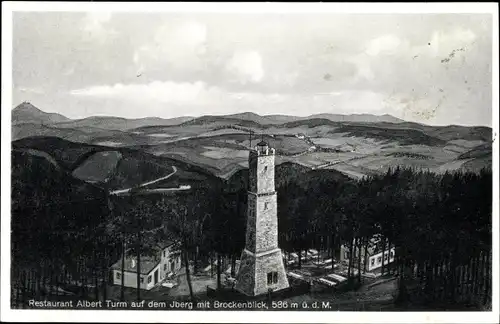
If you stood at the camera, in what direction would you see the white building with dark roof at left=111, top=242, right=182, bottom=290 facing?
facing the viewer and to the right of the viewer

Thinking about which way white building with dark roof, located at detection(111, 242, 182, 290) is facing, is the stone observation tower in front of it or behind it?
in front
